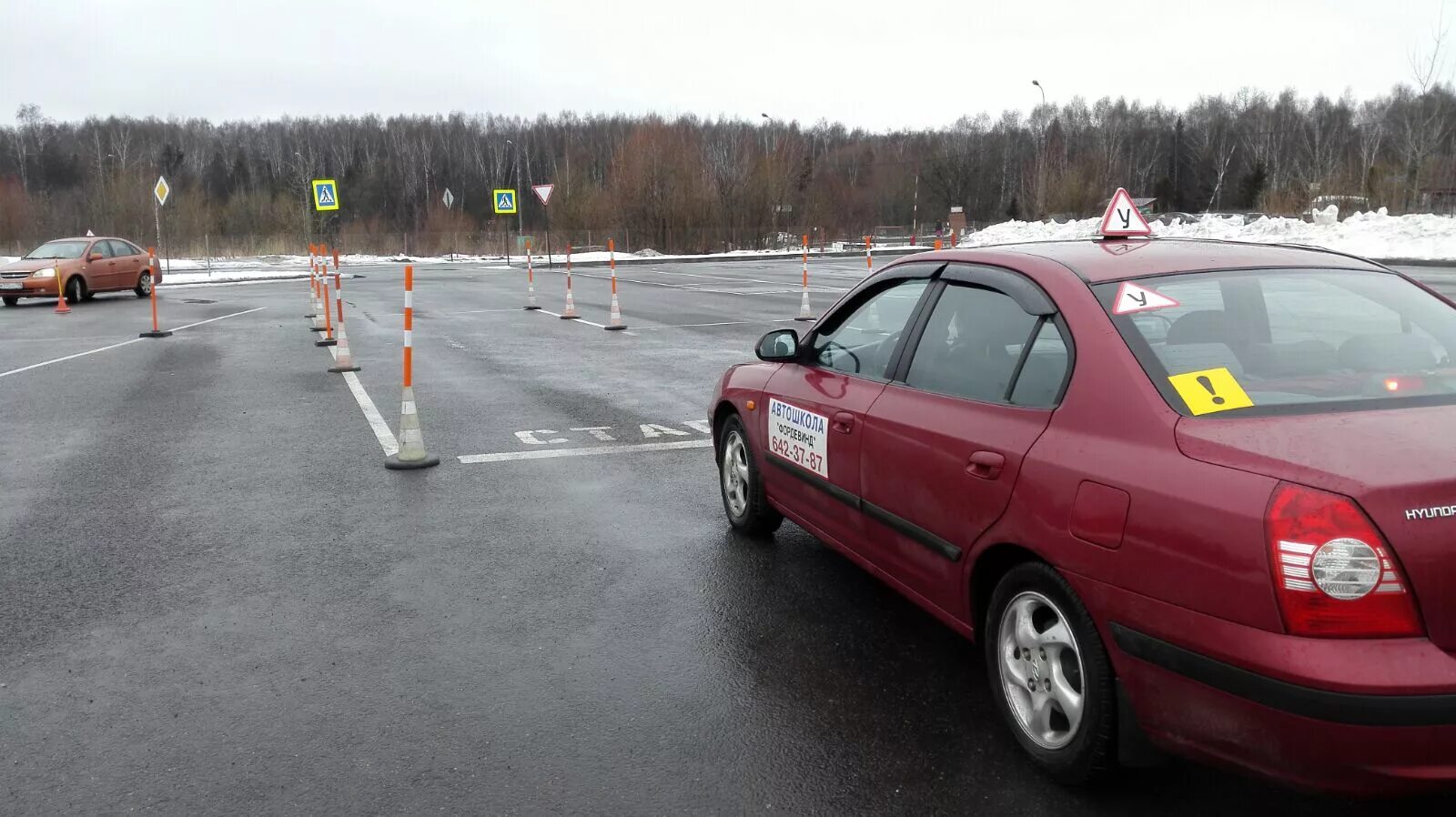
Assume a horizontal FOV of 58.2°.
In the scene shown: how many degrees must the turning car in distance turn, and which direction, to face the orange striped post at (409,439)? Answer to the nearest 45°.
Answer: approximately 45° to its left

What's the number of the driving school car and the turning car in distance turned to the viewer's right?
0

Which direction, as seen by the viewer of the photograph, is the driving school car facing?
facing away from the viewer and to the left of the viewer

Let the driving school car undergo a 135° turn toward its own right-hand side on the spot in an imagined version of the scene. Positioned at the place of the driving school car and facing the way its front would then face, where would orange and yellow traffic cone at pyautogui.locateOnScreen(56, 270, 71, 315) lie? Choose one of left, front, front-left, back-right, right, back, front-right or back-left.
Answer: back-left

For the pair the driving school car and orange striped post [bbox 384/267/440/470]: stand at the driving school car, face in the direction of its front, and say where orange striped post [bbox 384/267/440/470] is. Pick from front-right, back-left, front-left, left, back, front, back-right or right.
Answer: front

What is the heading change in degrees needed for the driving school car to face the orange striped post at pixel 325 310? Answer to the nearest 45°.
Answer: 0° — it already faces it

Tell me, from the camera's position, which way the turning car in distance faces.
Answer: facing the viewer and to the left of the viewer

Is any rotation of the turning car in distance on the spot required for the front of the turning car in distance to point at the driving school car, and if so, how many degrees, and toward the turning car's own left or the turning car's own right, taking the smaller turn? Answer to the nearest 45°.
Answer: approximately 45° to the turning car's own left

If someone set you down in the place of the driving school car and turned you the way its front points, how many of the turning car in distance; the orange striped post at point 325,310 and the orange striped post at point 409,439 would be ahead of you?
3

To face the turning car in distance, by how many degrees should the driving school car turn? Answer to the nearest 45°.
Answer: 0° — it already faces it
